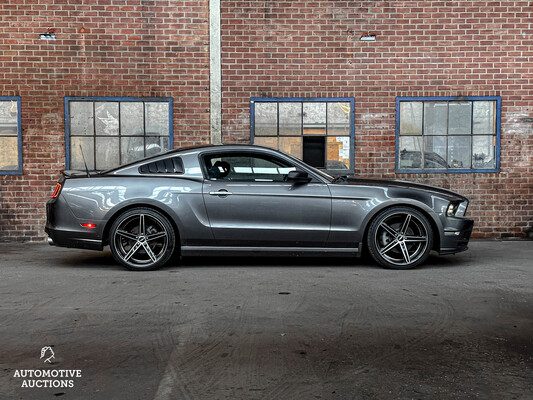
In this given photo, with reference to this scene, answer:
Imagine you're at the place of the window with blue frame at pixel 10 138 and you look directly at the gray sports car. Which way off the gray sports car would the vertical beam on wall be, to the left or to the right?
left

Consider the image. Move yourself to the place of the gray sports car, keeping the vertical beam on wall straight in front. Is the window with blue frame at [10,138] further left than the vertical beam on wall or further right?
left

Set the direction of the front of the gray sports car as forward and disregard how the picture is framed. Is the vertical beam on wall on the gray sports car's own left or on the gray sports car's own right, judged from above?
on the gray sports car's own left

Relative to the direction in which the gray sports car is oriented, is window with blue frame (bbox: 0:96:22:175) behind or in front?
behind

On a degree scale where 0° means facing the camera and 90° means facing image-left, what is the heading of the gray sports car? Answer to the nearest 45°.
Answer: approximately 270°
